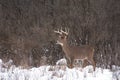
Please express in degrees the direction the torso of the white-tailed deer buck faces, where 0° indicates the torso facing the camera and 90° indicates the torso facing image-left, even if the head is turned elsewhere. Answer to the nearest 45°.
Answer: approximately 90°
